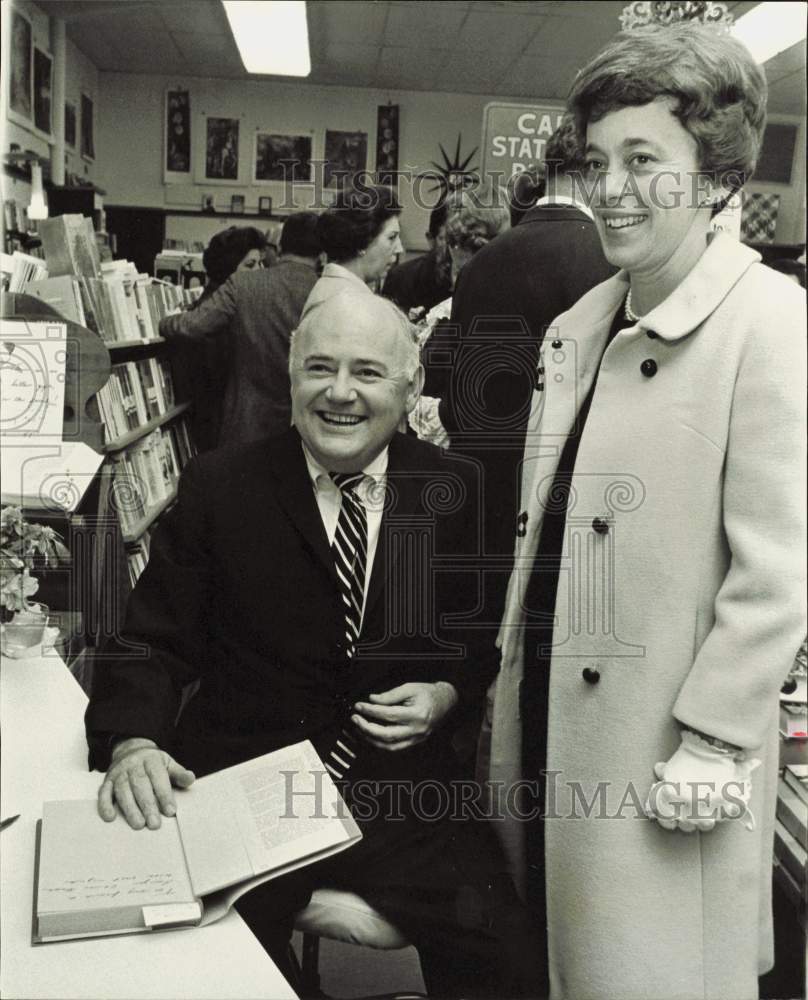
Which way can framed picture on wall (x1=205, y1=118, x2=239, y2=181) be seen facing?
toward the camera

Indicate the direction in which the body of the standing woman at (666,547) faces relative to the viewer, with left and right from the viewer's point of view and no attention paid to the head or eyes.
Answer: facing the viewer and to the left of the viewer

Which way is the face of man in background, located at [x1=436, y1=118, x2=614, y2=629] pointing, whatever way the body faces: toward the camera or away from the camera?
away from the camera

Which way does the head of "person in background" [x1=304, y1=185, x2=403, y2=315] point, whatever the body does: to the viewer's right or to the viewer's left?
to the viewer's right

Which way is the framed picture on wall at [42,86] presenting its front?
to the viewer's right

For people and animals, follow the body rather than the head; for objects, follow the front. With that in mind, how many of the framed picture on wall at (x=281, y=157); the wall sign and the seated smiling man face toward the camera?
3

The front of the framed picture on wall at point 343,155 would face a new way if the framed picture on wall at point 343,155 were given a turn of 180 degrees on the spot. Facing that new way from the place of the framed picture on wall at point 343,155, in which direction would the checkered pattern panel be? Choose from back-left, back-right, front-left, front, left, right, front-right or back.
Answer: right

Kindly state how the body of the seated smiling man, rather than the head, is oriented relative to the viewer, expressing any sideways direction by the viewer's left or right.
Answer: facing the viewer

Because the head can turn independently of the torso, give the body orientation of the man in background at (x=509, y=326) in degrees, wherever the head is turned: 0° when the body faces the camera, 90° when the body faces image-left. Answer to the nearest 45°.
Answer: approximately 180°
